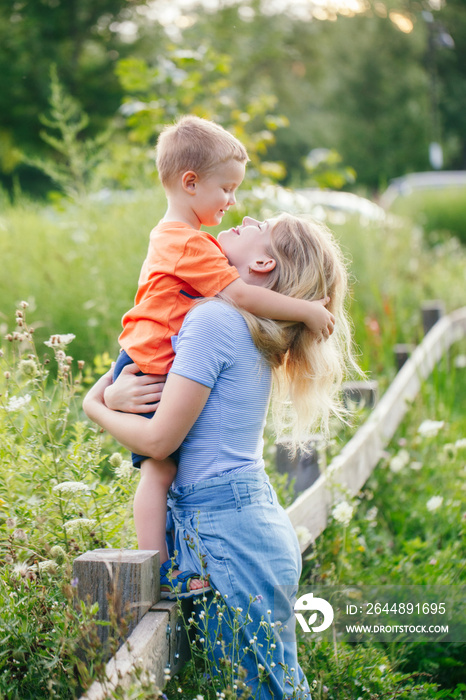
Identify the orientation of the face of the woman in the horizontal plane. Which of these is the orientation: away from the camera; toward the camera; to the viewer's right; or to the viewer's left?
to the viewer's left

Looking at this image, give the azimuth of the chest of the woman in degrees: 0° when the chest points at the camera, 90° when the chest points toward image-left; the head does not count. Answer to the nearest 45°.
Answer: approximately 90°

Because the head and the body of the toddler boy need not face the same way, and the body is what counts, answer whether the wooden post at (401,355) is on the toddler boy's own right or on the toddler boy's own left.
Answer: on the toddler boy's own left

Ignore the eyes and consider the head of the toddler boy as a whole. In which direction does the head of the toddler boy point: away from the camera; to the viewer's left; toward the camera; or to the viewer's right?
to the viewer's right

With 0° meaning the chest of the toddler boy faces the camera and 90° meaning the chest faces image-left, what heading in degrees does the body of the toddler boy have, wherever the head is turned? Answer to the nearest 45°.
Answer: approximately 270°
